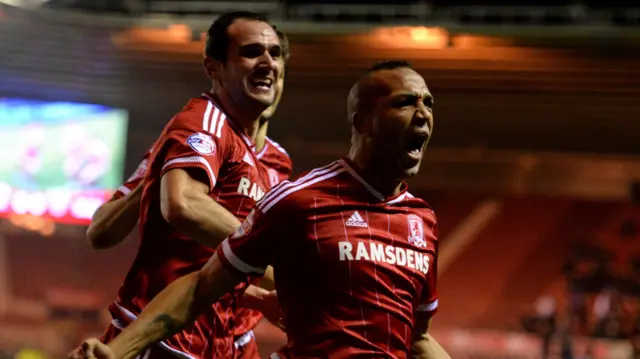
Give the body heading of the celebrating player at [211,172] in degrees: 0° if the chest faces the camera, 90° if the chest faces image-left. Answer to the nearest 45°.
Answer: approximately 315°

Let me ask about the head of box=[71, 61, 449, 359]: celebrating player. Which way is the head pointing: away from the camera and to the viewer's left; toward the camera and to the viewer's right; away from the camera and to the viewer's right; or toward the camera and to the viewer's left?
toward the camera and to the viewer's right

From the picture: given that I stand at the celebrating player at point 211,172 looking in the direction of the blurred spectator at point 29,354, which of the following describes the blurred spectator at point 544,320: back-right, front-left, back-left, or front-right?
front-right

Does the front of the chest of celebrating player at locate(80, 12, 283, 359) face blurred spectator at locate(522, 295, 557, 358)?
no

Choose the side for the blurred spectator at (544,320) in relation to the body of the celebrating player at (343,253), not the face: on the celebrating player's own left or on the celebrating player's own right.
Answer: on the celebrating player's own left

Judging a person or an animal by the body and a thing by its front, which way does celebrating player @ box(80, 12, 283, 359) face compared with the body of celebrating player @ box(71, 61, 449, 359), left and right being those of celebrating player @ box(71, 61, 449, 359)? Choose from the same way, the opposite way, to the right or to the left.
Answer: the same way

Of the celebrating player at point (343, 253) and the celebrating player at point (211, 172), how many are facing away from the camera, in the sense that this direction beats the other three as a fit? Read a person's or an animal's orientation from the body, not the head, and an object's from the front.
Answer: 0

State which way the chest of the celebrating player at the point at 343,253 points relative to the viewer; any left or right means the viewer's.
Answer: facing the viewer and to the right of the viewer

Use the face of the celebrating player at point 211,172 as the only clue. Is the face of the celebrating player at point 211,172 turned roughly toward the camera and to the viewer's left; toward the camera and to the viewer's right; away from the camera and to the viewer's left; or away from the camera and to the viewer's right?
toward the camera and to the viewer's right

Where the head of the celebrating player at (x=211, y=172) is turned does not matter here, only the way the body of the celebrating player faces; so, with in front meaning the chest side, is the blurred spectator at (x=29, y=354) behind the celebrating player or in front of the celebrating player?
behind

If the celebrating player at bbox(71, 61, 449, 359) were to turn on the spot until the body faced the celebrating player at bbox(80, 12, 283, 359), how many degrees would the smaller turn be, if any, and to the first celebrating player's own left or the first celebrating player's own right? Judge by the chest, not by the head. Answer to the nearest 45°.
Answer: approximately 180°

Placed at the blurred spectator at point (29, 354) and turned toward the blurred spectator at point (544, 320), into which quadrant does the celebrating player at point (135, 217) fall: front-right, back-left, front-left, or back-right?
front-right
